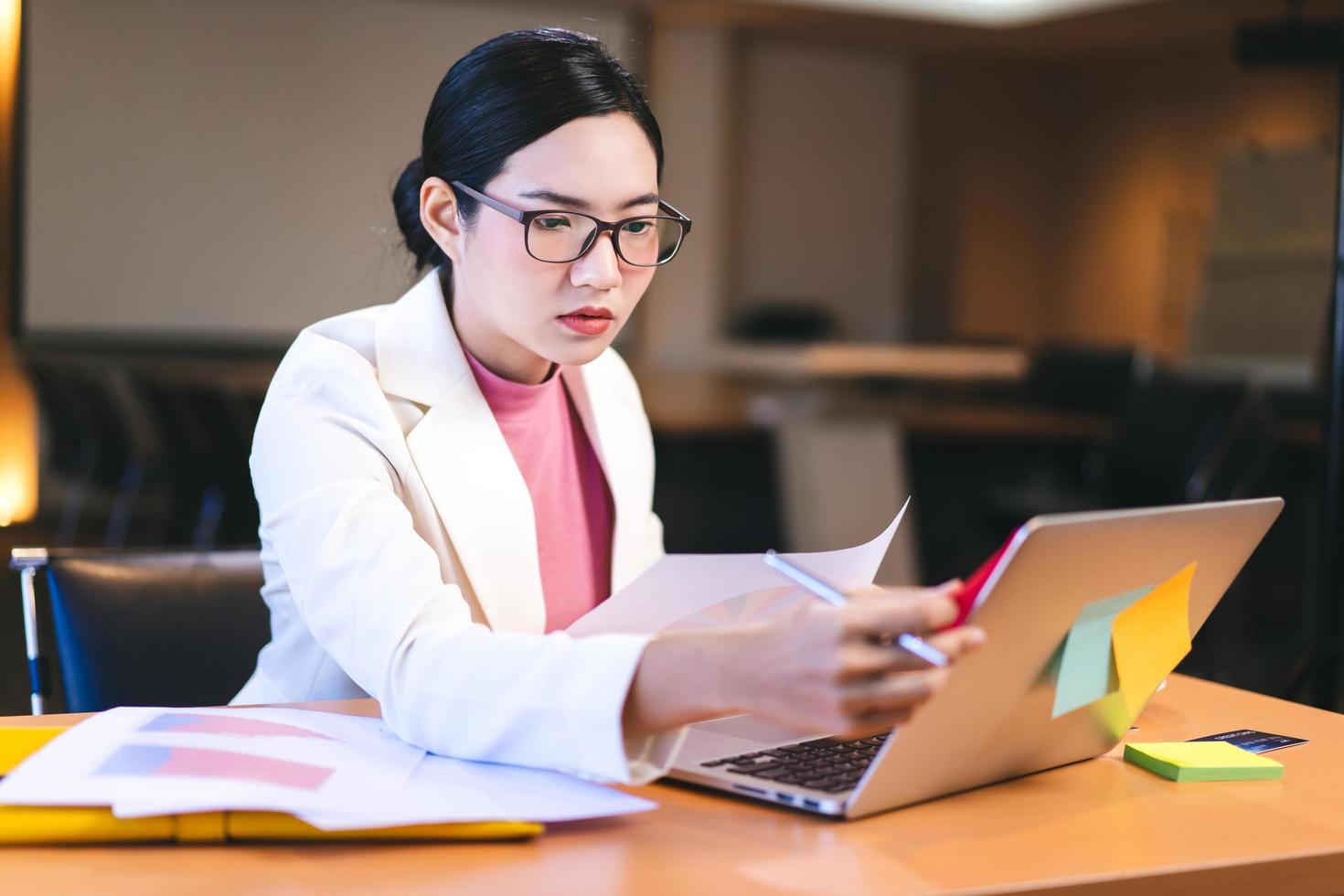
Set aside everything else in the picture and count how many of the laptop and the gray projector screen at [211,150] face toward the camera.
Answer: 1

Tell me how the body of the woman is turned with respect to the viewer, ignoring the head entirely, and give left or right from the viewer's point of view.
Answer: facing the viewer and to the right of the viewer

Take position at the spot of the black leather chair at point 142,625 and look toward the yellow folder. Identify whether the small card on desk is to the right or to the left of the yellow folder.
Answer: left

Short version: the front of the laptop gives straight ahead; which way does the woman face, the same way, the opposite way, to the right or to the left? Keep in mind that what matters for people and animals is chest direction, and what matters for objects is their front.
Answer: the opposite way

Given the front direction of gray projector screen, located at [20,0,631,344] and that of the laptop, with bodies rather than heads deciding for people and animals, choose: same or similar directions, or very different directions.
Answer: very different directions

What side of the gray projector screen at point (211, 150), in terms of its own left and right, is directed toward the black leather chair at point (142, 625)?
front

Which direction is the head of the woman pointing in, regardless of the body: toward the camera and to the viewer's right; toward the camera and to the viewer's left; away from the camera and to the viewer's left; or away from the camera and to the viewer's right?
toward the camera and to the viewer's right

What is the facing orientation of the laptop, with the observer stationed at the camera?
facing away from the viewer and to the left of the viewer

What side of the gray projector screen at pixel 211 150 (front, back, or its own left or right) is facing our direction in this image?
front

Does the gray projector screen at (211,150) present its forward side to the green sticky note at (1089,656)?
yes

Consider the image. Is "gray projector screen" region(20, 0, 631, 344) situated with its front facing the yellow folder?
yes
